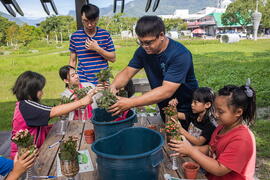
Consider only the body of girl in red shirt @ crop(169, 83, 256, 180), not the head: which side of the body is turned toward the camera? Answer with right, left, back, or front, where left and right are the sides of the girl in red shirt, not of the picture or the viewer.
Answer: left

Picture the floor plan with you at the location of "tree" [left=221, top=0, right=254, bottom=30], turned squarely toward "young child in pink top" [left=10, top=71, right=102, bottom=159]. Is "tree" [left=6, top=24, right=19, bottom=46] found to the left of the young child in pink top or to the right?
right

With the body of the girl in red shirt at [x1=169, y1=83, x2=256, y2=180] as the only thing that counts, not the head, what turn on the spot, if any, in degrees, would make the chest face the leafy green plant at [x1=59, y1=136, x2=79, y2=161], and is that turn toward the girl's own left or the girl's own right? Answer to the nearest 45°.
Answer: approximately 45° to the girl's own left

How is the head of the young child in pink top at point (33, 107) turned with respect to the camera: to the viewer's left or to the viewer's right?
to the viewer's right

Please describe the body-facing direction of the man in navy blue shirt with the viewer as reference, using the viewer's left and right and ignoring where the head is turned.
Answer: facing the viewer and to the left of the viewer

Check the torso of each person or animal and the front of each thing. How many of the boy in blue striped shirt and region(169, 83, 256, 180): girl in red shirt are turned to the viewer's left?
1

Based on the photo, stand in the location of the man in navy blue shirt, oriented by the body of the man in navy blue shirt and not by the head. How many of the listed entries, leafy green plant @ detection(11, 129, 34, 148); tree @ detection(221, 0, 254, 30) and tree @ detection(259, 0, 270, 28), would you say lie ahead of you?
1

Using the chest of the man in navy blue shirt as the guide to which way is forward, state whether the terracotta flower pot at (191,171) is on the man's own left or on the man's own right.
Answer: on the man's own left

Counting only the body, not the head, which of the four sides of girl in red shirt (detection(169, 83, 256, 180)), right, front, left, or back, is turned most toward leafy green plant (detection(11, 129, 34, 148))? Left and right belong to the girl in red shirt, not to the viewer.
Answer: front
